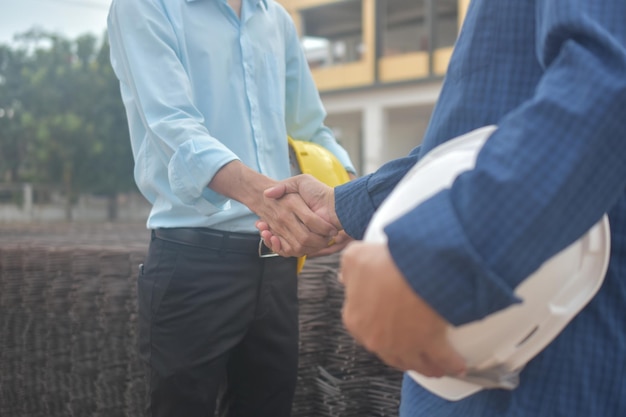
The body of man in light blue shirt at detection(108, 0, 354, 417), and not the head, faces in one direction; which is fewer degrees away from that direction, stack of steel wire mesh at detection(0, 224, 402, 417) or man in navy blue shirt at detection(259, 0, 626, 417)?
the man in navy blue shirt

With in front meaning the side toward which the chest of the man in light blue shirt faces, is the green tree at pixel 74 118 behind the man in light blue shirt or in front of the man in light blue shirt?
behind

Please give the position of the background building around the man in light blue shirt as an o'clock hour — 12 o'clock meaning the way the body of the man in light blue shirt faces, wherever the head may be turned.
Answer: The background building is roughly at 8 o'clock from the man in light blue shirt.

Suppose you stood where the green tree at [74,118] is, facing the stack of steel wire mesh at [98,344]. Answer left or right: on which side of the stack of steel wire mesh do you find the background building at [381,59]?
left

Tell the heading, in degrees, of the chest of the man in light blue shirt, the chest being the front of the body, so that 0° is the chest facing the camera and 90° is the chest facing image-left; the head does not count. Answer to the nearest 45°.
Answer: approximately 315°

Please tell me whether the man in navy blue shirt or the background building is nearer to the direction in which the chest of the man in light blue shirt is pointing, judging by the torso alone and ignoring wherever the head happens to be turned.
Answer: the man in navy blue shirt

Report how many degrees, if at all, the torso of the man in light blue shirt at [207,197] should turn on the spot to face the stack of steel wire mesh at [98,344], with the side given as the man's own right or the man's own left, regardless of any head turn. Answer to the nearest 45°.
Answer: approximately 180°

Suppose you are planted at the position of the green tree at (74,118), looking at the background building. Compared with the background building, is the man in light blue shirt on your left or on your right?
right
